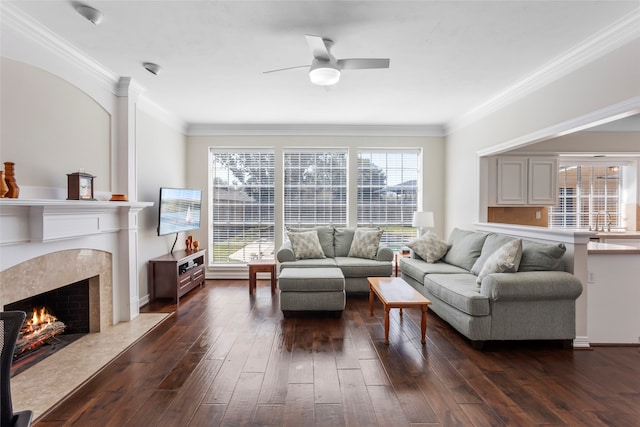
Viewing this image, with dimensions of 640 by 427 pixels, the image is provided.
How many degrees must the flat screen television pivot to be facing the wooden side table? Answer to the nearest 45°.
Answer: approximately 45° to its left

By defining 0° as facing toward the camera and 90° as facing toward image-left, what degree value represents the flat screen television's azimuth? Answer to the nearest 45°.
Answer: approximately 315°

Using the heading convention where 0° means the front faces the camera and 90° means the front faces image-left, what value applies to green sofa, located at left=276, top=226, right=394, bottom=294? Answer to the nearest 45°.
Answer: approximately 0°

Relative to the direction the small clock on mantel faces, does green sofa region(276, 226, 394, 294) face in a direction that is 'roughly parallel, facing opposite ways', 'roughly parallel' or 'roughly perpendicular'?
roughly perpendicular

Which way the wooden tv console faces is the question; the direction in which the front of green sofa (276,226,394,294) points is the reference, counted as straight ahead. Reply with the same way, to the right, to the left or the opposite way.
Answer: to the left

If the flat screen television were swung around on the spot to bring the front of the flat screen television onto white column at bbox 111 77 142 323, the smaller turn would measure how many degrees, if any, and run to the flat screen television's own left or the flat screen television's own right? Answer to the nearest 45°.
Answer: approximately 90° to the flat screen television's own right

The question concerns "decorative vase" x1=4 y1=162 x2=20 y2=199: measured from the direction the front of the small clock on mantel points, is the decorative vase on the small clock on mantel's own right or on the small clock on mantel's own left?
on the small clock on mantel's own right

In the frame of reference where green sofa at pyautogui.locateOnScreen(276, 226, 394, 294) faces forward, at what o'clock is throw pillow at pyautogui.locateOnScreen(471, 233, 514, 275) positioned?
The throw pillow is roughly at 10 o'clock from the green sofa.
